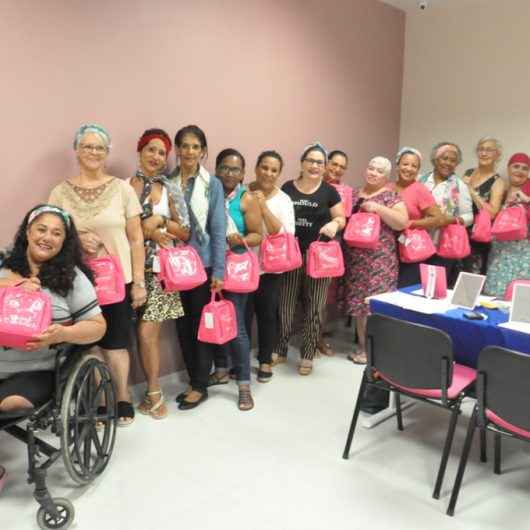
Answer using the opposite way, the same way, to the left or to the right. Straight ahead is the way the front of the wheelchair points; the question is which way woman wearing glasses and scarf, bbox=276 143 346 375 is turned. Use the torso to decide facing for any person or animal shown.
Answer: the same way

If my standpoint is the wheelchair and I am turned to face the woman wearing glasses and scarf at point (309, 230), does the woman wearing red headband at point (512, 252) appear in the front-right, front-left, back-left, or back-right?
front-right

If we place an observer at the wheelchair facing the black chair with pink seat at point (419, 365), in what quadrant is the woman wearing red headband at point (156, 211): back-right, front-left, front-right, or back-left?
front-left

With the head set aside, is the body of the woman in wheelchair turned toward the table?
no

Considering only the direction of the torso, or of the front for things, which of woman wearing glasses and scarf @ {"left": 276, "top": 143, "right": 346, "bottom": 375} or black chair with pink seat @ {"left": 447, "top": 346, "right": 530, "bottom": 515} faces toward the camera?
the woman wearing glasses and scarf

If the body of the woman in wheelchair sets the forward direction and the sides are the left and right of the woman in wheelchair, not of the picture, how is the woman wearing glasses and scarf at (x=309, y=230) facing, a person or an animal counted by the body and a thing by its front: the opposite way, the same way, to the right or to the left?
the same way

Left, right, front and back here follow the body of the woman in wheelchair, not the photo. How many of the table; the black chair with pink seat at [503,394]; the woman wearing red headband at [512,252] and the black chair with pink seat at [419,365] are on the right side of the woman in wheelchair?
0

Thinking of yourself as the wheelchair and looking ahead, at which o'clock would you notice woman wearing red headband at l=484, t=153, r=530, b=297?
The woman wearing red headband is roughly at 7 o'clock from the wheelchair.

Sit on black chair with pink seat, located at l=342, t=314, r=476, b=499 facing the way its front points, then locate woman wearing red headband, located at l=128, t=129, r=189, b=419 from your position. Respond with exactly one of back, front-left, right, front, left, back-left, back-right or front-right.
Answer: back-left

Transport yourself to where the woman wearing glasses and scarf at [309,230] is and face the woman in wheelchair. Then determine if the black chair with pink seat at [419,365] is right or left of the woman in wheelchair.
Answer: left

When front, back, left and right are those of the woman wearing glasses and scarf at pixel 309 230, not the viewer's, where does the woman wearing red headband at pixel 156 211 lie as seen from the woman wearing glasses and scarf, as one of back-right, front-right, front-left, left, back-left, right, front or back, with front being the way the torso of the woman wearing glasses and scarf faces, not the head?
front-right

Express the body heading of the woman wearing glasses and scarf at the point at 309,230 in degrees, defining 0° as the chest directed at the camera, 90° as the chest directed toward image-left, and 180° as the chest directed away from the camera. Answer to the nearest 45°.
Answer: approximately 0°

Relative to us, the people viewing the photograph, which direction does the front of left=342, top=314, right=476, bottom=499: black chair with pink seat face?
facing away from the viewer and to the right of the viewer

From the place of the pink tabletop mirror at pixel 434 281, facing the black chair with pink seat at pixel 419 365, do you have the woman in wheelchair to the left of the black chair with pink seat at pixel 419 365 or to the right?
right

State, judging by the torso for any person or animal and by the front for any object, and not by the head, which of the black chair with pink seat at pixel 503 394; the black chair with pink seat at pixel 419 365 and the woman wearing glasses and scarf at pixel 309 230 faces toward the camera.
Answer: the woman wearing glasses and scarf

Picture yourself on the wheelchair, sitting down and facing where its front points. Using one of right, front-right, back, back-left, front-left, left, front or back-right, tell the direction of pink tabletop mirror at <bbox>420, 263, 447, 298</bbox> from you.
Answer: back-left

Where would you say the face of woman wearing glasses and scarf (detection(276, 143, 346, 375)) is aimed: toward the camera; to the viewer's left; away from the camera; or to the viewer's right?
toward the camera

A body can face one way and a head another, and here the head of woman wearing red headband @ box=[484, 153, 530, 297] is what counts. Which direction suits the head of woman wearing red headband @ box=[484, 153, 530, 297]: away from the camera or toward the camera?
toward the camera

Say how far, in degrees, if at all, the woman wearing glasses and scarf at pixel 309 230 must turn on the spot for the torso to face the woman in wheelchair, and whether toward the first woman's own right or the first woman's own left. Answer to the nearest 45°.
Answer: approximately 45° to the first woman's own right

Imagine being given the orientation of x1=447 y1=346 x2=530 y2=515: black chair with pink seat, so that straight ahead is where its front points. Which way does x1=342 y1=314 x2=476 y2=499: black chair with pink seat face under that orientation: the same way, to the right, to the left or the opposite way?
the same way

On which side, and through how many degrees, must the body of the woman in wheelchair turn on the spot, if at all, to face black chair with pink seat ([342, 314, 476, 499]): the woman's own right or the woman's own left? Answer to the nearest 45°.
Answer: approximately 135° to the woman's own left

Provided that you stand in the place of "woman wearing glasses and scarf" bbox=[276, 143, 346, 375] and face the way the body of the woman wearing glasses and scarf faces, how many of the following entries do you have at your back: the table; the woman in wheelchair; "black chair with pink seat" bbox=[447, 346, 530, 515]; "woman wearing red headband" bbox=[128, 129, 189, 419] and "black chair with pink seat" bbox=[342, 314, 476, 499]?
0
